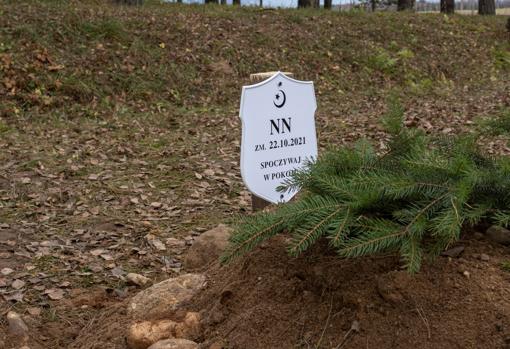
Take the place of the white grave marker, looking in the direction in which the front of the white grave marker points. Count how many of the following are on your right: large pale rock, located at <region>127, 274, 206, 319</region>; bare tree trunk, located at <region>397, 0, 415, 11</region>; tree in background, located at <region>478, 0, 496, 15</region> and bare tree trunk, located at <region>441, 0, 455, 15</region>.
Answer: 1

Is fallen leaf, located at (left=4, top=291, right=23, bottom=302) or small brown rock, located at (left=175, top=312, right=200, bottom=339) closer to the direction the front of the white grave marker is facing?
the small brown rock

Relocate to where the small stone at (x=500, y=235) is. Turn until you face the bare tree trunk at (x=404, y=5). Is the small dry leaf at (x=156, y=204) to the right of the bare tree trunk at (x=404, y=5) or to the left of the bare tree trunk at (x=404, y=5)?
left

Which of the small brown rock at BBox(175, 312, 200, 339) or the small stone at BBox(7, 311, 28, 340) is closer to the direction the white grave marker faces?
the small brown rock

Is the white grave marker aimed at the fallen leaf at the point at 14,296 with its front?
no

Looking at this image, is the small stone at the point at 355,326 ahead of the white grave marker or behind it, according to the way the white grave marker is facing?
ahead

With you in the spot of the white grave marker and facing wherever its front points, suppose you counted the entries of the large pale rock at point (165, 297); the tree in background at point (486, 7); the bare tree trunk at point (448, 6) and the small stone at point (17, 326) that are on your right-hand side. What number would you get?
2

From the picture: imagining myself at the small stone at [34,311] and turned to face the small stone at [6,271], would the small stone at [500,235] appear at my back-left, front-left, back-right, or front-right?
back-right

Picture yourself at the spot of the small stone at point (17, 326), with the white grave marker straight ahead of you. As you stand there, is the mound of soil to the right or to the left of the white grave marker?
right

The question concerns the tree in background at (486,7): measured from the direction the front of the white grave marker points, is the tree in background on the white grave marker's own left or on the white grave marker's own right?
on the white grave marker's own left

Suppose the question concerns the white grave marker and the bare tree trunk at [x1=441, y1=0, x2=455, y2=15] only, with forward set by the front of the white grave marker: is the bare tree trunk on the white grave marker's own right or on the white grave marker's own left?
on the white grave marker's own left

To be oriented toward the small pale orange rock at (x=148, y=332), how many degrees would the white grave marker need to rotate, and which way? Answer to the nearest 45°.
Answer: approximately 90° to its right

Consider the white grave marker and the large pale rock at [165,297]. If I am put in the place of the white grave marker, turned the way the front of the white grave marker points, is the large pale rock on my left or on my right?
on my right

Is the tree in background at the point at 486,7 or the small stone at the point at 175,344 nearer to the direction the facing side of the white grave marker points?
the small stone

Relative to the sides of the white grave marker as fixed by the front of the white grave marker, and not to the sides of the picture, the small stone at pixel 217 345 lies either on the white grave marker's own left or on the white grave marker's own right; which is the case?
on the white grave marker's own right

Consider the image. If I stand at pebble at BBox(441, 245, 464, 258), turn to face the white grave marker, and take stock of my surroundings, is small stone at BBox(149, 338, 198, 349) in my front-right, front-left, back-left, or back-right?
front-left

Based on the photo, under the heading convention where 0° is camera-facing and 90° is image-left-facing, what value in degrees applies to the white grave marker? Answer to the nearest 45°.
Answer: approximately 315°
